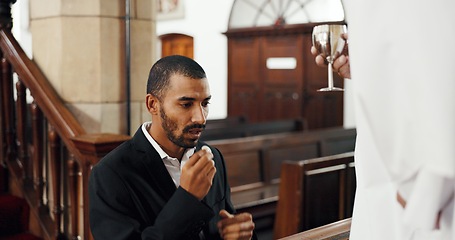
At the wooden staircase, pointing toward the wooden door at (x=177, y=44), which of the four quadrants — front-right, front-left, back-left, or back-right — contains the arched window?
front-right

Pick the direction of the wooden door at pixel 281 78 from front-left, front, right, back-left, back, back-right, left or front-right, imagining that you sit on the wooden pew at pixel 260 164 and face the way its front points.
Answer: back-left

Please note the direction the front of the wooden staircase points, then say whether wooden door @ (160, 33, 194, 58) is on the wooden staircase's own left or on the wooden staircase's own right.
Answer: on the wooden staircase's own left

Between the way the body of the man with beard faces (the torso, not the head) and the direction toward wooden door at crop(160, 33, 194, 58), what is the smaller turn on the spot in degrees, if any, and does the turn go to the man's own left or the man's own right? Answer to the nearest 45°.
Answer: approximately 135° to the man's own left

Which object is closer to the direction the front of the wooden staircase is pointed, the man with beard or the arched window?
the man with beard

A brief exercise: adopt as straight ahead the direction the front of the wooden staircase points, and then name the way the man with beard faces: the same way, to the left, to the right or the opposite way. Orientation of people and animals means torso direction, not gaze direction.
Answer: the same way

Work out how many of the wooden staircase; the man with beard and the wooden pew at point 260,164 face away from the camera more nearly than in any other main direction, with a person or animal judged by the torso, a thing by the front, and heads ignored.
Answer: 0

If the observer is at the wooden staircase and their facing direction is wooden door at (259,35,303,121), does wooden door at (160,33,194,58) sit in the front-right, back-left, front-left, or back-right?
front-left

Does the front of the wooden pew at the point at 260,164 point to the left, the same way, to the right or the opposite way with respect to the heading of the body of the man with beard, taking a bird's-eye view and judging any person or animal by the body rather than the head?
the same way

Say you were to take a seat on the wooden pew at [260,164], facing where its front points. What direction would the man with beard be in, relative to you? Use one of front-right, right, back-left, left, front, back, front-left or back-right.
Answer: front-right

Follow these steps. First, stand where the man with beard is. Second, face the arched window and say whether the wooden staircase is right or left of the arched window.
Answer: left

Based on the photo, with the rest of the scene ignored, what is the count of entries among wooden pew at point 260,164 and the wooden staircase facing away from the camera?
0

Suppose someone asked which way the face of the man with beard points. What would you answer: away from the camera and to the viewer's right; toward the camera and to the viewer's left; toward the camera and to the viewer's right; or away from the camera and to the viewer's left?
toward the camera and to the viewer's right

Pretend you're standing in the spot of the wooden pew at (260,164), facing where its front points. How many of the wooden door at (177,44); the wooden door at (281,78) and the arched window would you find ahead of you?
0

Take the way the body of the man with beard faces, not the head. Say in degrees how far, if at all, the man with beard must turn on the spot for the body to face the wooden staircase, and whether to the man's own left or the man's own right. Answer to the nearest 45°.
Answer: approximately 180°
